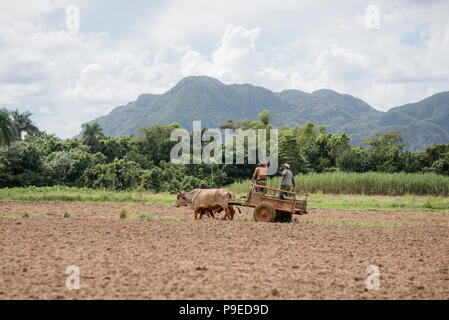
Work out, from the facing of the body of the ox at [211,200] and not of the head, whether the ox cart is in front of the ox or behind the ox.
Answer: behind

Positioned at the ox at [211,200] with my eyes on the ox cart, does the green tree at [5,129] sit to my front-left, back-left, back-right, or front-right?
back-left

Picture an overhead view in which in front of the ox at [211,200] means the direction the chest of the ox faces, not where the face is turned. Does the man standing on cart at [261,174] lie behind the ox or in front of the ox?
behind

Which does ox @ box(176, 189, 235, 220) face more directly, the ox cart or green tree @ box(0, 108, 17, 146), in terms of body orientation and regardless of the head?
the green tree

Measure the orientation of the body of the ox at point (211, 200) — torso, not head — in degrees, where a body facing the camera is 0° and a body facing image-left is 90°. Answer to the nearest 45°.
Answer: approximately 90°

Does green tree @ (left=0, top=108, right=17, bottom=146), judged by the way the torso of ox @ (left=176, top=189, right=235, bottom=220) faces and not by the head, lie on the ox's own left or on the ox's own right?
on the ox's own right
